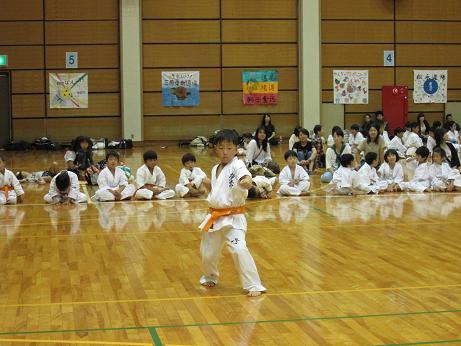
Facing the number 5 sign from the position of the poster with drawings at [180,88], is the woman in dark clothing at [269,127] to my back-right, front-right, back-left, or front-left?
back-left

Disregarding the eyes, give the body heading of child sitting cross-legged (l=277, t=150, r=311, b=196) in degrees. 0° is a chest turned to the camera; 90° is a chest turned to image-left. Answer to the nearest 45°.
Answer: approximately 0°

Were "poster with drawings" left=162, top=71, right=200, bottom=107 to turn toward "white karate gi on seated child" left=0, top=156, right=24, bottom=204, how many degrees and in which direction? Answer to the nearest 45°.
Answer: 0° — it already faces it

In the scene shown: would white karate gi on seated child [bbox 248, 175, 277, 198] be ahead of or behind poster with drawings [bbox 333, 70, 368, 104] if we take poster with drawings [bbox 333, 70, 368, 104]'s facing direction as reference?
ahead

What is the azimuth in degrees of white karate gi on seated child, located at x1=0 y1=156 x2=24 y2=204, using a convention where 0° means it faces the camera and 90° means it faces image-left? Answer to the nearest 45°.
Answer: approximately 0°

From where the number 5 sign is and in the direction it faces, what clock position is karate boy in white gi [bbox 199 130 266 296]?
The karate boy in white gi is roughly at 12 o'clock from the number 5 sign.
